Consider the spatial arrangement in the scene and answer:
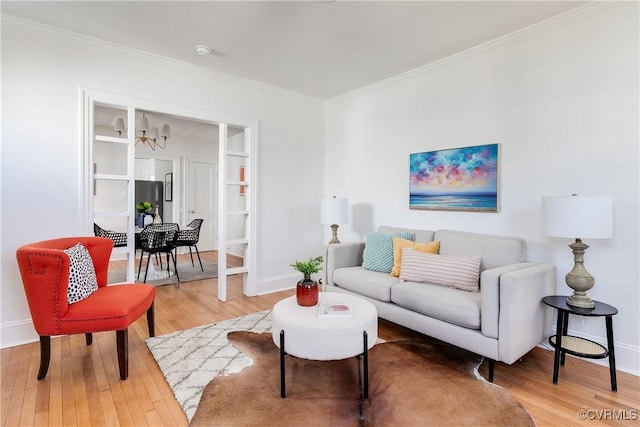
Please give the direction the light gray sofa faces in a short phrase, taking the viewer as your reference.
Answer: facing the viewer and to the left of the viewer

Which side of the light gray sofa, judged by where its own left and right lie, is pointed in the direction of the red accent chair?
front

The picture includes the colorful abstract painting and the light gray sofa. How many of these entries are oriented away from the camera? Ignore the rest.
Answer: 0

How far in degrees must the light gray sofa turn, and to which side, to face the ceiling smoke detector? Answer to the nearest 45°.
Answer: approximately 45° to its right

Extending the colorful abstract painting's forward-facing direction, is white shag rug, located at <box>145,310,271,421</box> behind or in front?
in front

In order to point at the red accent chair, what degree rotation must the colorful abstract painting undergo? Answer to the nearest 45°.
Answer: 0° — it already faces it

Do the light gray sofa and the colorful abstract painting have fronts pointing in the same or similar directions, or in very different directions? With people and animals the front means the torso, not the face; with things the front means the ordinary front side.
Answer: same or similar directions

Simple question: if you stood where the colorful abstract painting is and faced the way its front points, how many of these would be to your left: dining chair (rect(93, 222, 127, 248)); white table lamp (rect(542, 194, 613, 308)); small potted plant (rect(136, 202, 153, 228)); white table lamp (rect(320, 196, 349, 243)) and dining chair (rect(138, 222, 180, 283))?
1

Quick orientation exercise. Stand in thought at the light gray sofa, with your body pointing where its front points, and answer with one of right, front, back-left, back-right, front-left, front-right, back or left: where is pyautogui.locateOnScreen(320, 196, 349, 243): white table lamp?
right

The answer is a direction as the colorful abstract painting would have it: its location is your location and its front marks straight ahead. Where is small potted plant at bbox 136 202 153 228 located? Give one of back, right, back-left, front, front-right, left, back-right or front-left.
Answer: front-right

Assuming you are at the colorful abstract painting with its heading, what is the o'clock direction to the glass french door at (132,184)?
The glass french door is roughly at 1 o'clock from the colorful abstract painting.

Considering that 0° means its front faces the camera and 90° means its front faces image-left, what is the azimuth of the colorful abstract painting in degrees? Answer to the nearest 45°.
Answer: approximately 45°

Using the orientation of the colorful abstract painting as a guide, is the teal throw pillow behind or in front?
in front

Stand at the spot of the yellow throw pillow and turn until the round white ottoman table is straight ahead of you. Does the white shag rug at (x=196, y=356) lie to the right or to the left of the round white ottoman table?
right

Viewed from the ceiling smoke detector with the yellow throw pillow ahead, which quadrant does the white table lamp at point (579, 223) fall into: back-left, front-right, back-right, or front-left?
front-right

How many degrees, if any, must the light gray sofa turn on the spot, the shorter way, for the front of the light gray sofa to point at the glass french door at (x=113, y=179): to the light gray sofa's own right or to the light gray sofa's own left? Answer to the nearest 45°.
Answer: approximately 45° to the light gray sofa's own right
